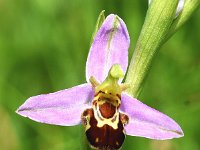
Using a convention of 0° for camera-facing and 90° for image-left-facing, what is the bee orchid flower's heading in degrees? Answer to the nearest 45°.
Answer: approximately 0°

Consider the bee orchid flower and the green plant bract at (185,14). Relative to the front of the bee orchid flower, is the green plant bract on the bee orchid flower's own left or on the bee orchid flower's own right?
on the bee orchid flower's own left
